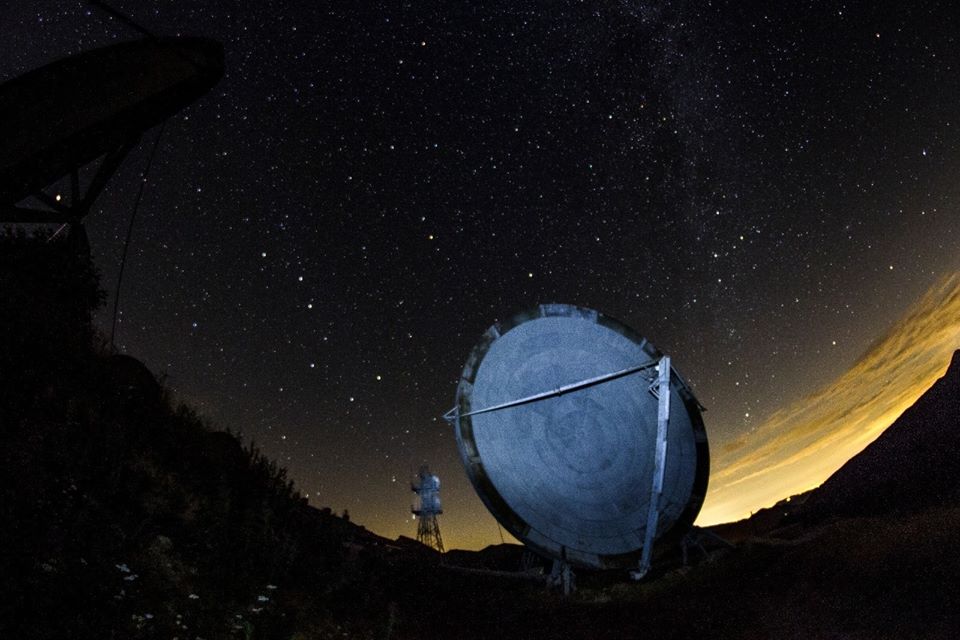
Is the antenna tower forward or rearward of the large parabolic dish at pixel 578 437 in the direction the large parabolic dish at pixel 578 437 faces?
rearward

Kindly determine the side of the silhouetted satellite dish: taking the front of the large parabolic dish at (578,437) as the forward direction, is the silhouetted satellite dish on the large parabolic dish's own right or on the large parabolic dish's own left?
on the large parabolic dish's own right

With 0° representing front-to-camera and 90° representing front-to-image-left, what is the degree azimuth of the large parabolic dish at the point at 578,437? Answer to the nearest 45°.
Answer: approximately 315°
